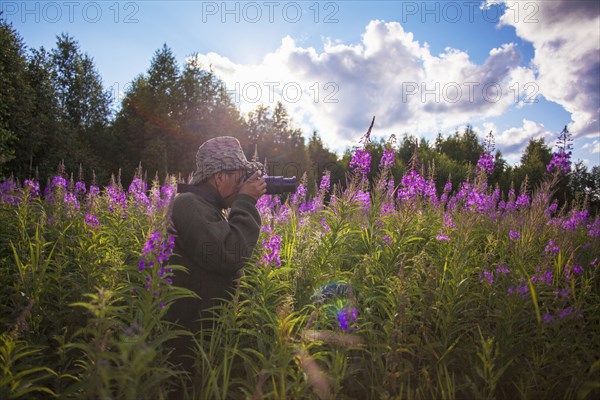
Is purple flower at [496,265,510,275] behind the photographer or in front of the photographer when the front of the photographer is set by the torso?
in front

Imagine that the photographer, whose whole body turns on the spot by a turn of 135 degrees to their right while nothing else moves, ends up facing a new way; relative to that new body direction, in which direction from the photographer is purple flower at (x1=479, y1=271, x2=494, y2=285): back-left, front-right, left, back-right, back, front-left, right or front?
back-left

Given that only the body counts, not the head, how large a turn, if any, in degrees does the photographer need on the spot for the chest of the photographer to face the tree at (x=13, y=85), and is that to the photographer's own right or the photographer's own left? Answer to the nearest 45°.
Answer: approximately 135° to the photographer's own left

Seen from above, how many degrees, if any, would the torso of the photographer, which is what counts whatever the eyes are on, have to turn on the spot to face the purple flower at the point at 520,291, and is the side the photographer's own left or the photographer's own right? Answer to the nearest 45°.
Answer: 0° — they already face it

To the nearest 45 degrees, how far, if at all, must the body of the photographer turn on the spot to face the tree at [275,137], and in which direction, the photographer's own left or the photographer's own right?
approximately 90° to the photographer's own left

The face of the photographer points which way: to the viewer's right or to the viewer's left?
to the viewer's right

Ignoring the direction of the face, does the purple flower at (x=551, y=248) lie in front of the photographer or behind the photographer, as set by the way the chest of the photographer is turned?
in front

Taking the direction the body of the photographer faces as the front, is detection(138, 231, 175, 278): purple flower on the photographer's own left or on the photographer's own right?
on the photographer's own right

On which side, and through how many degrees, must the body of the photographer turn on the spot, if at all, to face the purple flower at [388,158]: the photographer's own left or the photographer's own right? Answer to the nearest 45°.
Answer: approximately 45° to the photographer's own left

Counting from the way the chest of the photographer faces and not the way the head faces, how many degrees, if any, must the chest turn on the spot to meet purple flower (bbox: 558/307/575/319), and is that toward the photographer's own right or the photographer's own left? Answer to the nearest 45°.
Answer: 0° — they already face it

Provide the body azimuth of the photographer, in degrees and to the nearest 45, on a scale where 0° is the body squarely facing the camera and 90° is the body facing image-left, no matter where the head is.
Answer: approximately 270°
